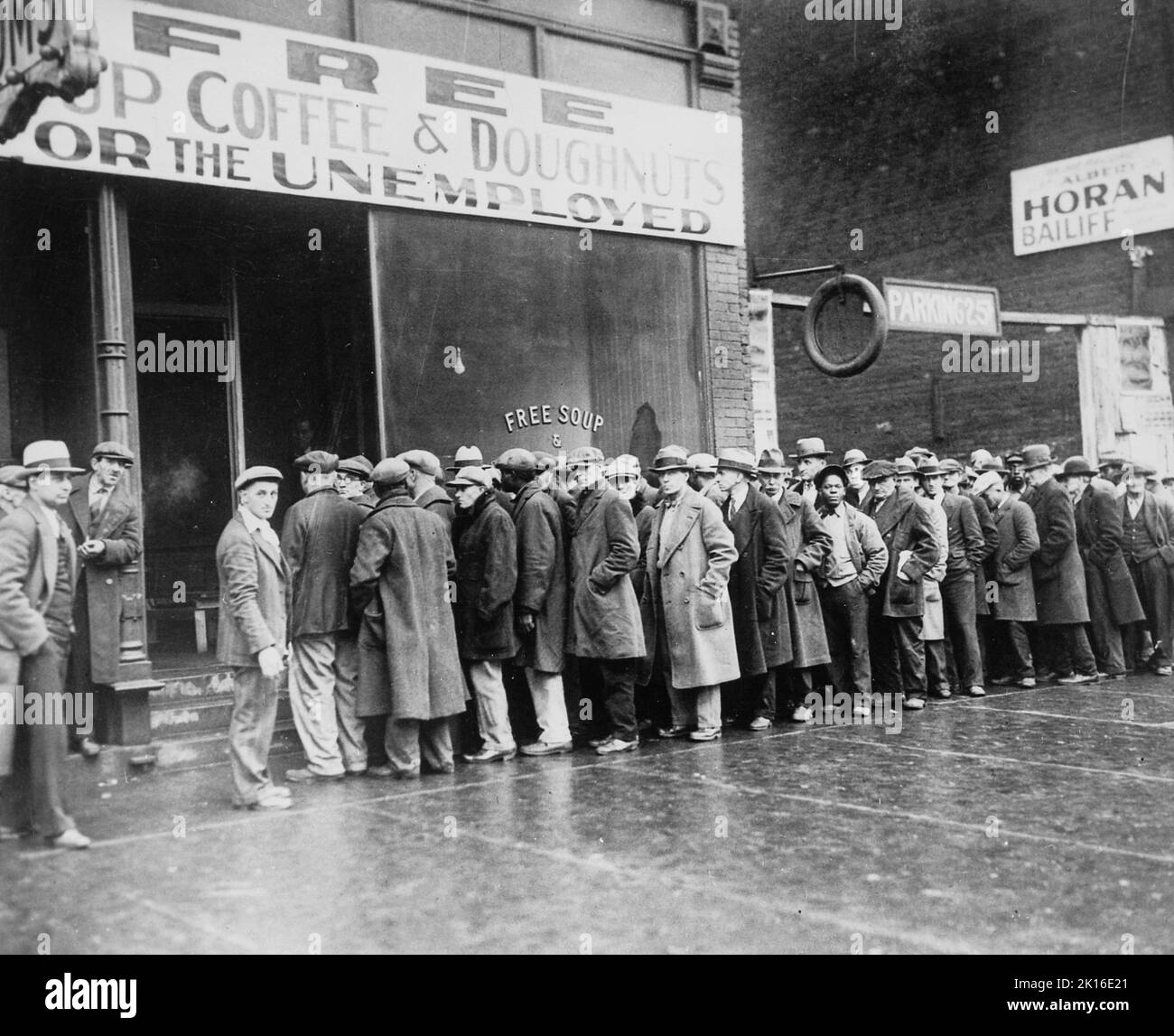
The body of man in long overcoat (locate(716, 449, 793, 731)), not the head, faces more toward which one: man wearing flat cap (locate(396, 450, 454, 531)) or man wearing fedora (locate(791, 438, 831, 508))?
the man wearing flat cap

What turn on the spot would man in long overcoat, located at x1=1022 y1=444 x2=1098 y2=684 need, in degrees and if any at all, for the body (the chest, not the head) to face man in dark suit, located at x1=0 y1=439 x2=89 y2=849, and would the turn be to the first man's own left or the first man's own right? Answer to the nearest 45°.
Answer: approximately 45° to the first man's own left

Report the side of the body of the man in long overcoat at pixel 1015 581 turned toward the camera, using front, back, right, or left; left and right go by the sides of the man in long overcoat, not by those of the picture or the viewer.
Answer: left

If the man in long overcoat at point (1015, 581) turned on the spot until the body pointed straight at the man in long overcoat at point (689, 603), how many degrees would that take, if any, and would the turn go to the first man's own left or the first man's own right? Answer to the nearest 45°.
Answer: approximately 45° to the first man's own left

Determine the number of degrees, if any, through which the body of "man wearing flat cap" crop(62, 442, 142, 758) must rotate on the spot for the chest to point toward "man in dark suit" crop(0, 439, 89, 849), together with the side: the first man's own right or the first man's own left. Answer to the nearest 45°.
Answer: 0° — they already face them

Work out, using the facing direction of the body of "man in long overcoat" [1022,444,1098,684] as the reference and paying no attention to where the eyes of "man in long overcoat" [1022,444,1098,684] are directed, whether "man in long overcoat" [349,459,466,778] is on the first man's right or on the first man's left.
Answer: on the first man's left

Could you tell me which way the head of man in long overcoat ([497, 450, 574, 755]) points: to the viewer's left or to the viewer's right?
to the viewer's left

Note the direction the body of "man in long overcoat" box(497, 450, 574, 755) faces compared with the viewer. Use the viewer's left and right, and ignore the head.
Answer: facing to the left of the viewer
